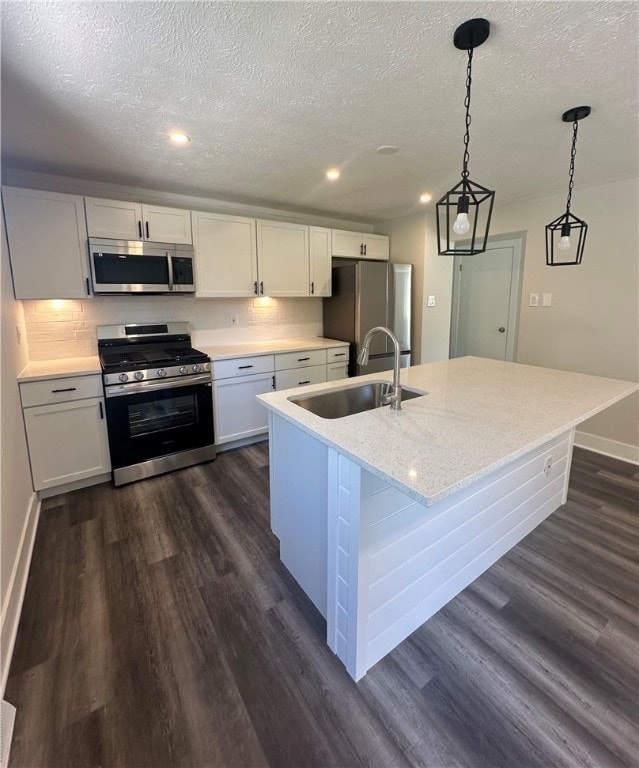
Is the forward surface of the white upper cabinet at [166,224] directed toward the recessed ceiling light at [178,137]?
yes

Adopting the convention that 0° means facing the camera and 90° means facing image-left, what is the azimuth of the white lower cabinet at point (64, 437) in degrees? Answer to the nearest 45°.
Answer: approximately 0°

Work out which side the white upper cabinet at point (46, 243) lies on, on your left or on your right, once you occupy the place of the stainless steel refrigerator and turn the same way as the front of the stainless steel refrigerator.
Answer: on your right

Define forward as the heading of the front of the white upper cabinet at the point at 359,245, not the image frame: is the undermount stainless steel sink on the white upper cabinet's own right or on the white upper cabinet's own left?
on the white upper cabinet's own right

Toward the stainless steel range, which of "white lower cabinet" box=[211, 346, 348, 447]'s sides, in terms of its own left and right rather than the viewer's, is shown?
right

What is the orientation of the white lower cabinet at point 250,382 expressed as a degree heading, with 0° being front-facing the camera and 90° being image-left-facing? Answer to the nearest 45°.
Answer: approximately 315°

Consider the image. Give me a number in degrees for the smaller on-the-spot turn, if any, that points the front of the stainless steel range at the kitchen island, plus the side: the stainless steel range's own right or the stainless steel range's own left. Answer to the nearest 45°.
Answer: approximately 45° to the stainless steel range's own left
